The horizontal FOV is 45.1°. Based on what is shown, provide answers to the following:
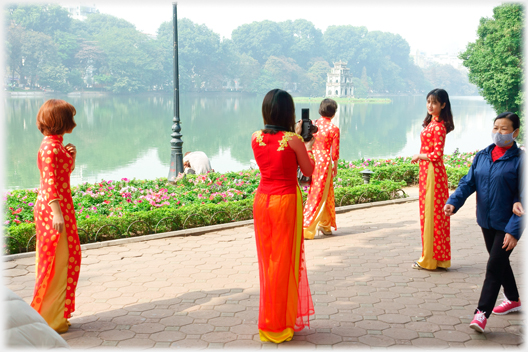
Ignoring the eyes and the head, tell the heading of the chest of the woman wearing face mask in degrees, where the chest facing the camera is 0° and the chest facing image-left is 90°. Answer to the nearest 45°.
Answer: approximately 45°

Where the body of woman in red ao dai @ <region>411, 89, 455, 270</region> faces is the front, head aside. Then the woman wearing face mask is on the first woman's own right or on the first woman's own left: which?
on the first woman's own left
